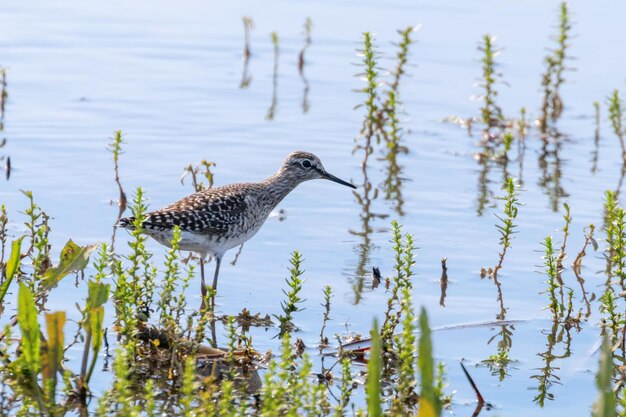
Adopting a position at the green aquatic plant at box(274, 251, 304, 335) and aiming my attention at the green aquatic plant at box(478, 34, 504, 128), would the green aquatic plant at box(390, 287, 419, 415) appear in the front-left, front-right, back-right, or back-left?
back-right

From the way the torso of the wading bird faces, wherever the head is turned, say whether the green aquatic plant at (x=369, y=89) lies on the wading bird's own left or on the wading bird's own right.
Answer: on the wading bird's own left

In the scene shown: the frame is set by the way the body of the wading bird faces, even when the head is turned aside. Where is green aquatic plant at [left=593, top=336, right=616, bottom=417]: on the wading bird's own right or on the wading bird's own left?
on the wading bird's own right

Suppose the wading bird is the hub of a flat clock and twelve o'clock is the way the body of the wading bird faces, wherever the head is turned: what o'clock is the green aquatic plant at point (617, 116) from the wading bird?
The green aquatic plant is roughly at 11 o'clock from the wading bird.

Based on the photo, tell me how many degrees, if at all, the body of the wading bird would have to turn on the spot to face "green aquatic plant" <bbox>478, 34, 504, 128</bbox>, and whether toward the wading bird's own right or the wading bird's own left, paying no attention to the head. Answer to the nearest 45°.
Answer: approximately 45° to the wading bird's own left

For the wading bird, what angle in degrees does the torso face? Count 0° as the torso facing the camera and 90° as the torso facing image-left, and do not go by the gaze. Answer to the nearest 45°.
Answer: approximately 270°

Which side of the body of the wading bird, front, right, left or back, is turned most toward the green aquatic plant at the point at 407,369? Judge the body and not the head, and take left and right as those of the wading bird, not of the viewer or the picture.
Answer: right

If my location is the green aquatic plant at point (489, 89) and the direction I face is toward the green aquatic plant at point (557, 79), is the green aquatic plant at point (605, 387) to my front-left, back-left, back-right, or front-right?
back-right

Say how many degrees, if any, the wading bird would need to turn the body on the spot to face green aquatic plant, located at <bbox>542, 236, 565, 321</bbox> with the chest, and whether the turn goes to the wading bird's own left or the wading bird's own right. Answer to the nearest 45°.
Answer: approximately 45° to the wading bird's own right
